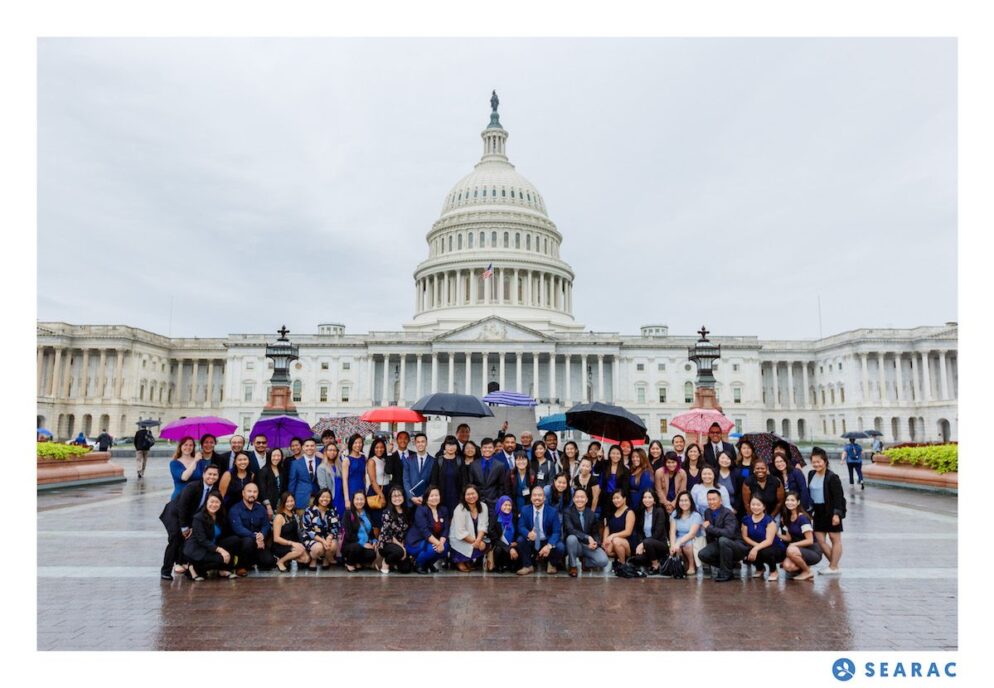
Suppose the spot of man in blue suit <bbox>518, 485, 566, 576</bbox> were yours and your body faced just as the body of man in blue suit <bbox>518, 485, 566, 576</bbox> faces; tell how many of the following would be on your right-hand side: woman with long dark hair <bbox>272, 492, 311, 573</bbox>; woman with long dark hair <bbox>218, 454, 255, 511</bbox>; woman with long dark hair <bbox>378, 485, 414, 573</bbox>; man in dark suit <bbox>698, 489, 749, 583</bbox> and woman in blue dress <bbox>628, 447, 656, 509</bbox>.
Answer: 3

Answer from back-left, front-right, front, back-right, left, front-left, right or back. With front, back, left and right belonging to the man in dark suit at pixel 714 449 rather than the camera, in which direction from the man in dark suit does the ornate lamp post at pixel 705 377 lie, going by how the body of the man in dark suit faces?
back

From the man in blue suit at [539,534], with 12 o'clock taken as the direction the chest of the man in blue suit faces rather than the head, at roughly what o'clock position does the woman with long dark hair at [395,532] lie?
The woman with long dark hair is roughly at 3 o'clock from the man in blue suit.
